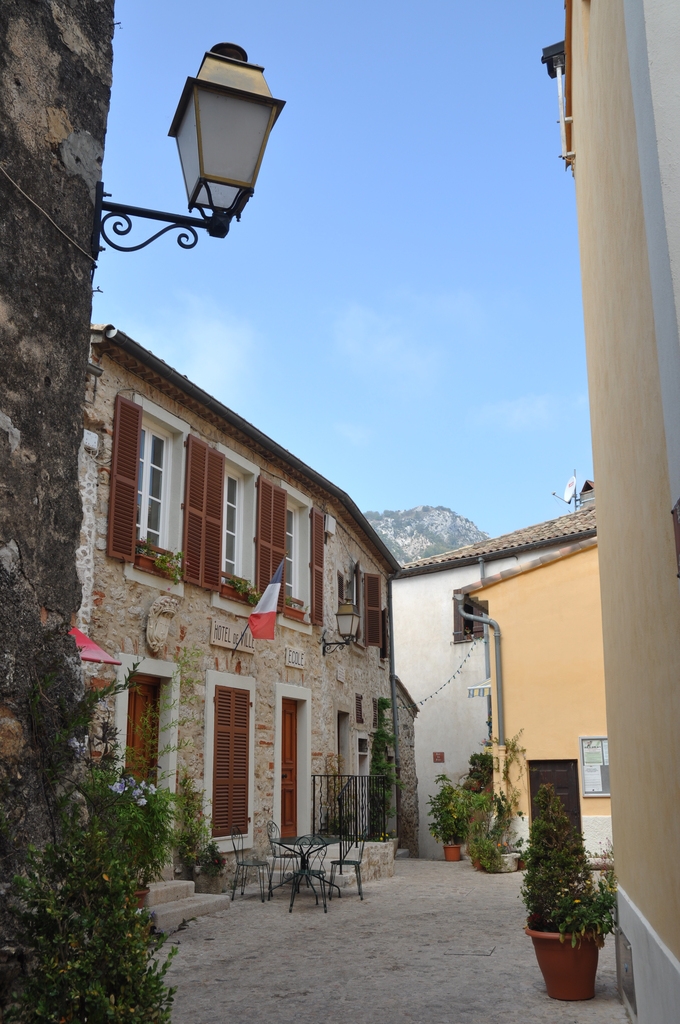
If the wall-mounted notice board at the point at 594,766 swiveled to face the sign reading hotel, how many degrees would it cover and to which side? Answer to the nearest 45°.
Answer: approximately 45° to its right

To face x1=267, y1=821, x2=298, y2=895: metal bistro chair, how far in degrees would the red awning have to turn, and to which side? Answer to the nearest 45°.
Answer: approximately 90° to its left

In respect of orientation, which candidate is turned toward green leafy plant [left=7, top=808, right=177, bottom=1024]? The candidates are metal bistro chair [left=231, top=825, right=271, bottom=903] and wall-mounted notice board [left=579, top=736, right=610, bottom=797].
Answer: the wall-mounted notice board

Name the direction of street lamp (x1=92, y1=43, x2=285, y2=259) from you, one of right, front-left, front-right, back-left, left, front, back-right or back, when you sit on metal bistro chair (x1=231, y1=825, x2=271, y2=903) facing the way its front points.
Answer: right

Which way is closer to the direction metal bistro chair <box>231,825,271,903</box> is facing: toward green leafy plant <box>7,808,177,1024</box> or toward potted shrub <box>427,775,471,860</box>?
the potted shrub

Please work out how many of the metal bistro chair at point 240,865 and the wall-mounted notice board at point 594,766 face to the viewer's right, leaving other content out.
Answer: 1

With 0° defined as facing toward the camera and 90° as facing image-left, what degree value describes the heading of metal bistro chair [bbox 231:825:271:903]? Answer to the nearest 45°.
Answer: approximately 270°

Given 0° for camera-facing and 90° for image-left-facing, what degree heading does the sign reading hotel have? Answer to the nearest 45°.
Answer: approximately 315°

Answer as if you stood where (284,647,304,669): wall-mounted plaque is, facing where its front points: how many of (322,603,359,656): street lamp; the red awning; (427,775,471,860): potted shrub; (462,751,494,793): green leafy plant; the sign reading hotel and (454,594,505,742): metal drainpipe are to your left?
4

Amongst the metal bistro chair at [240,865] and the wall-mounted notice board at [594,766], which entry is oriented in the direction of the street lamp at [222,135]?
the wall-mounted notice board

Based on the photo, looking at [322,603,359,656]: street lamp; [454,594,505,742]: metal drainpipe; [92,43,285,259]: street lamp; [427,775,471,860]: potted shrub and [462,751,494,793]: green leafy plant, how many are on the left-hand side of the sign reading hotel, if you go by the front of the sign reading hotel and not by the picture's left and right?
4

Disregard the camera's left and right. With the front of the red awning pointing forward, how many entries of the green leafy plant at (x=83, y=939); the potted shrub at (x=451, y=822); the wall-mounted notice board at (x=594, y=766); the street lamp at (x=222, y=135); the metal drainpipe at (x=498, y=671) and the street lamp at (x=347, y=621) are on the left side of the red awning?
4

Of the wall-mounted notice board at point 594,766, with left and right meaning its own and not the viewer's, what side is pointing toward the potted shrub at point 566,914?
front
